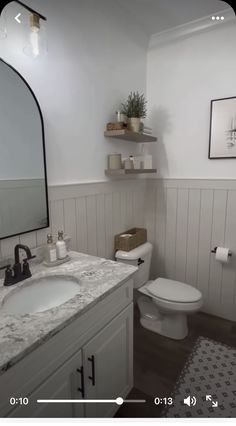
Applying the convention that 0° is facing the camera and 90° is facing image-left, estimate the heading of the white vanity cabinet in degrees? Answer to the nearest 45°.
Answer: approximately 315°

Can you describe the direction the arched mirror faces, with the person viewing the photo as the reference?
facing the viewer and to the right of the viewer

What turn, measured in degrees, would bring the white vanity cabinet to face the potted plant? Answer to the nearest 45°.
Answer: approximately 90° to its left

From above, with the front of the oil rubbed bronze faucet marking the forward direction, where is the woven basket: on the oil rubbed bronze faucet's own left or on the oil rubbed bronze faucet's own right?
on the oil rubbed bronze faucet's own left

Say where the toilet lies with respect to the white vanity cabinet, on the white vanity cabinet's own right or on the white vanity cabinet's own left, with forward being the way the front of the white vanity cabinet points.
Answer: on the white vanity cabinet's own left

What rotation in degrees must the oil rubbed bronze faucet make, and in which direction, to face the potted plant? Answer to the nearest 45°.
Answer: approximately 90° to its left

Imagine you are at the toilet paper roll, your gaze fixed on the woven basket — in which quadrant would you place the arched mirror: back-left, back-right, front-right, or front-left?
front-left

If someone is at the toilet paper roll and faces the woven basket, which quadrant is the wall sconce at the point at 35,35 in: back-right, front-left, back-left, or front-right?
front-left

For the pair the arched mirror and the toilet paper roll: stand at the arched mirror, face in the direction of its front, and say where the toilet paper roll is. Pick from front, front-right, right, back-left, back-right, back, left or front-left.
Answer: front-left

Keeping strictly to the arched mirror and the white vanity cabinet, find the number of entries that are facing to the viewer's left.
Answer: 0
